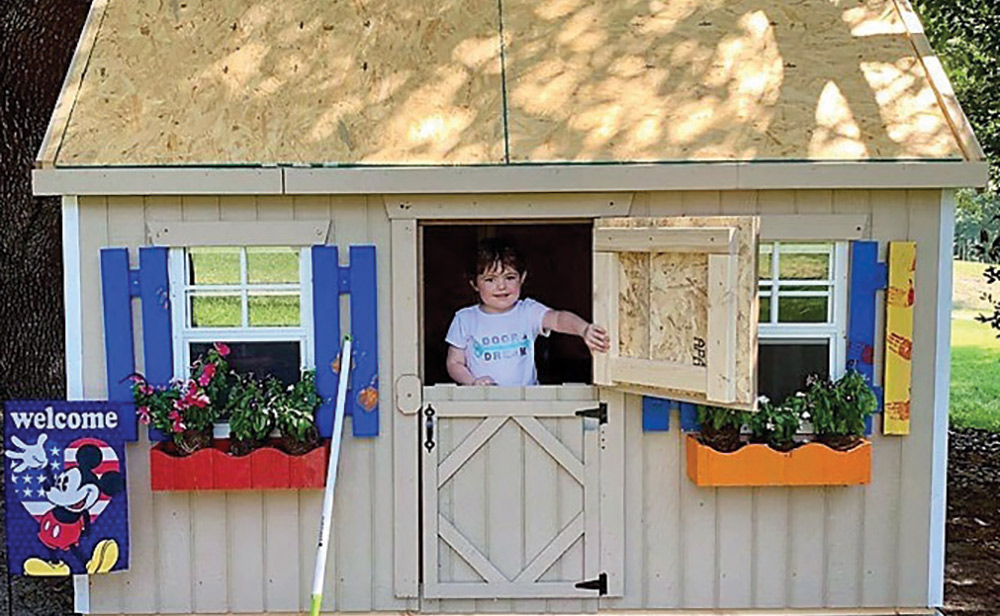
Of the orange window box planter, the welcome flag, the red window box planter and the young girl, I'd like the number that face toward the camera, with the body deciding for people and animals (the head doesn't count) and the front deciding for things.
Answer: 4

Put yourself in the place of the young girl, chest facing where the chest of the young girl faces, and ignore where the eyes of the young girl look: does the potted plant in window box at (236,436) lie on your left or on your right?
on your right

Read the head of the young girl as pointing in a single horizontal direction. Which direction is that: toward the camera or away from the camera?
toward the camera

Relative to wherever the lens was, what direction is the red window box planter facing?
facing the viewer

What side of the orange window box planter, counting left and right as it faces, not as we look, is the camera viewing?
front

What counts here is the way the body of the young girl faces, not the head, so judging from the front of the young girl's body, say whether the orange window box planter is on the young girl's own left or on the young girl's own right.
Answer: on the young girl's own left

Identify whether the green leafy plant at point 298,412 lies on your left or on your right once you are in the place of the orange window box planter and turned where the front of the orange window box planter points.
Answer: on your right

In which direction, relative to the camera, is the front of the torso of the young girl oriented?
toward the camera
